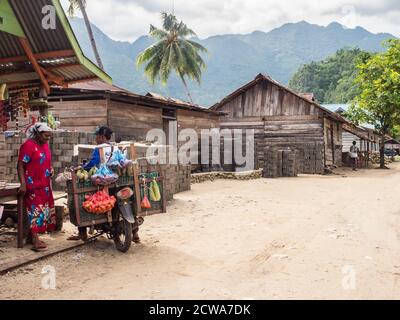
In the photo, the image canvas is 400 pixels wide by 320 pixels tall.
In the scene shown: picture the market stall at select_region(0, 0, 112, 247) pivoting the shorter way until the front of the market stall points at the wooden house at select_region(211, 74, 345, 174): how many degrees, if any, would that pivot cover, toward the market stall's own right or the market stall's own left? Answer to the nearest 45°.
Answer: approximately 90° to the market stall's own left

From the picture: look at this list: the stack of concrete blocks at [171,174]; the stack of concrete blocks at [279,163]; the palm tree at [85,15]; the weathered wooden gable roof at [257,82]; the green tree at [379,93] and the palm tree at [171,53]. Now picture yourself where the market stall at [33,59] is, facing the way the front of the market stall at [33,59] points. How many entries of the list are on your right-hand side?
0

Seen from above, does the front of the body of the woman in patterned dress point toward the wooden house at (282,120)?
no

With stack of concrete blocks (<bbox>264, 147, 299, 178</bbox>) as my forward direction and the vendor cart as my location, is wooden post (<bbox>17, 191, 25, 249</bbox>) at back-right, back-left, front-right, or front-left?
back-left

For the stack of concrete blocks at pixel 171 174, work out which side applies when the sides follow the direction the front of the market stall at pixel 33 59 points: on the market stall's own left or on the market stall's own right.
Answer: on the market stall's own left

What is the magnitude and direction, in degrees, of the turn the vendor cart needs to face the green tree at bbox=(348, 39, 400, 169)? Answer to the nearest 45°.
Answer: approximately 90° to its right

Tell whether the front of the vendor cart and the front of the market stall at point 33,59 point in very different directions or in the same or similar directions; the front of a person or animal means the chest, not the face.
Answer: very different directions

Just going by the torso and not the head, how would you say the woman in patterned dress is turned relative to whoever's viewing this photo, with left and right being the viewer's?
facing the viewer and to the right of the viewer

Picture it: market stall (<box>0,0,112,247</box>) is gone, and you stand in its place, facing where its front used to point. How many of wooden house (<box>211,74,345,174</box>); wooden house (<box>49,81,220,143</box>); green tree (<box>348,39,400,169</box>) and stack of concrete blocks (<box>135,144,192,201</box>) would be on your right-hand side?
0

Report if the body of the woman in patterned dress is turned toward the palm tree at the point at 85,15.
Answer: no

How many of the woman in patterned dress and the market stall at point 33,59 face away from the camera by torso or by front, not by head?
0

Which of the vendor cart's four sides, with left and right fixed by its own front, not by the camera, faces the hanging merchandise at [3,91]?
front

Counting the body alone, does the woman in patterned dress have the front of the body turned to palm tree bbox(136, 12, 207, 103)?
no
